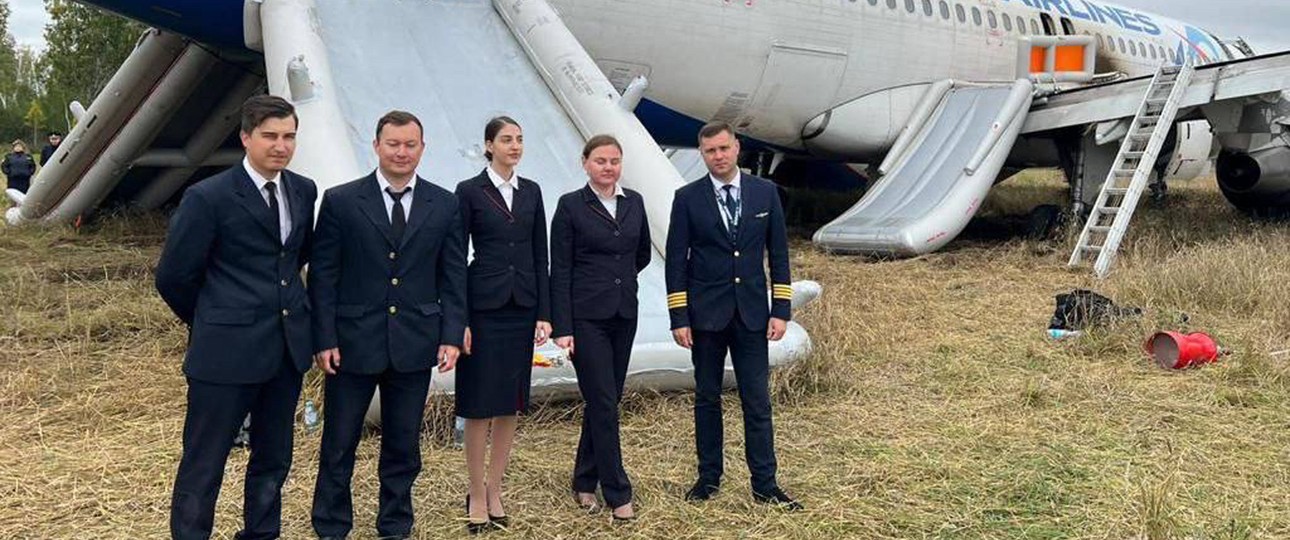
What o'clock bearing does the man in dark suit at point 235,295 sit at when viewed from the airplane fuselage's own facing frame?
The man in dark suit is roughly at 5 o'clock from the airplane fuselage.

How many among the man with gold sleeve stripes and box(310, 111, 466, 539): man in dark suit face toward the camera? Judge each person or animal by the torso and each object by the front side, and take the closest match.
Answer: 2

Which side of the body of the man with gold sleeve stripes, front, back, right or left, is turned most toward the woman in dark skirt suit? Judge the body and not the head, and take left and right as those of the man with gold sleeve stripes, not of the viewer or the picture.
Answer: right

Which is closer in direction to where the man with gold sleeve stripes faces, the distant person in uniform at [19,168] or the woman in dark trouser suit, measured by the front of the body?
the woman in dark trouser suit

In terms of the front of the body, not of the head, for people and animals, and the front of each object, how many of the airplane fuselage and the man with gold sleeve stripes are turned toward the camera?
1

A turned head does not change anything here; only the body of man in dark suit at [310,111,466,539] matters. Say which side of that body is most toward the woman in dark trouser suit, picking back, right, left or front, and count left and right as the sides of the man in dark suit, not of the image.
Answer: left

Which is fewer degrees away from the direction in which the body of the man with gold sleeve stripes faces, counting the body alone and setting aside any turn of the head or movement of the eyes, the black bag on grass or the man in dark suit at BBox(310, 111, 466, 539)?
the man in dark suit
